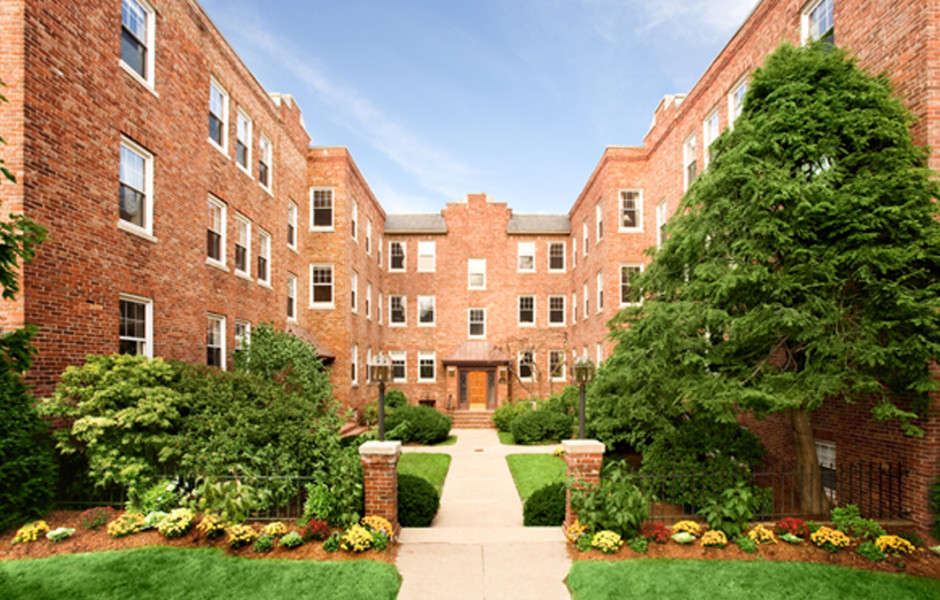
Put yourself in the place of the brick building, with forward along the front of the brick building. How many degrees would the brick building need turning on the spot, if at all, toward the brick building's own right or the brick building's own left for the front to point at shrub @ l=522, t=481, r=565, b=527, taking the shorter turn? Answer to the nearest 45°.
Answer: approximately 45° to the brick building's own left

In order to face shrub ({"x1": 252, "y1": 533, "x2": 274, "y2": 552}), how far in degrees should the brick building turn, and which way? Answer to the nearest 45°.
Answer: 0° — it already faces it

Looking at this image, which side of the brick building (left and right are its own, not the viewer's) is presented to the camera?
front

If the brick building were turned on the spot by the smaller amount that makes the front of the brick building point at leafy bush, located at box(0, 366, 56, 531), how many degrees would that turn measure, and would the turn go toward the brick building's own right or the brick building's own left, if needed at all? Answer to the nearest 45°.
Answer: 0° — it already faces it

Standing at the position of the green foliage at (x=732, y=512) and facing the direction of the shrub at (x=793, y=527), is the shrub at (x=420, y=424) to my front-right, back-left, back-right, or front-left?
back-left

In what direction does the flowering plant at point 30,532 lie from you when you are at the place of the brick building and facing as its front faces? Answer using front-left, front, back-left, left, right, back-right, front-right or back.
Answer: front

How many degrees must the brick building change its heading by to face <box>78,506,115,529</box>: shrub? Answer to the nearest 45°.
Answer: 0° — it already faces it
